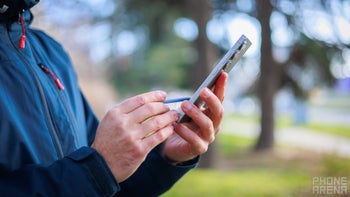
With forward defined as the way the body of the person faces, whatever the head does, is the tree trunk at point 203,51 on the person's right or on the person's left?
on the person's left

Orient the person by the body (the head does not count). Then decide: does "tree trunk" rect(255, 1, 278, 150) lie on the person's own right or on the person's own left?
on the person's own left

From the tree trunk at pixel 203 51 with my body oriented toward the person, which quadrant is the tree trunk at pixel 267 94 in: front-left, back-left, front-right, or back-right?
back-left
